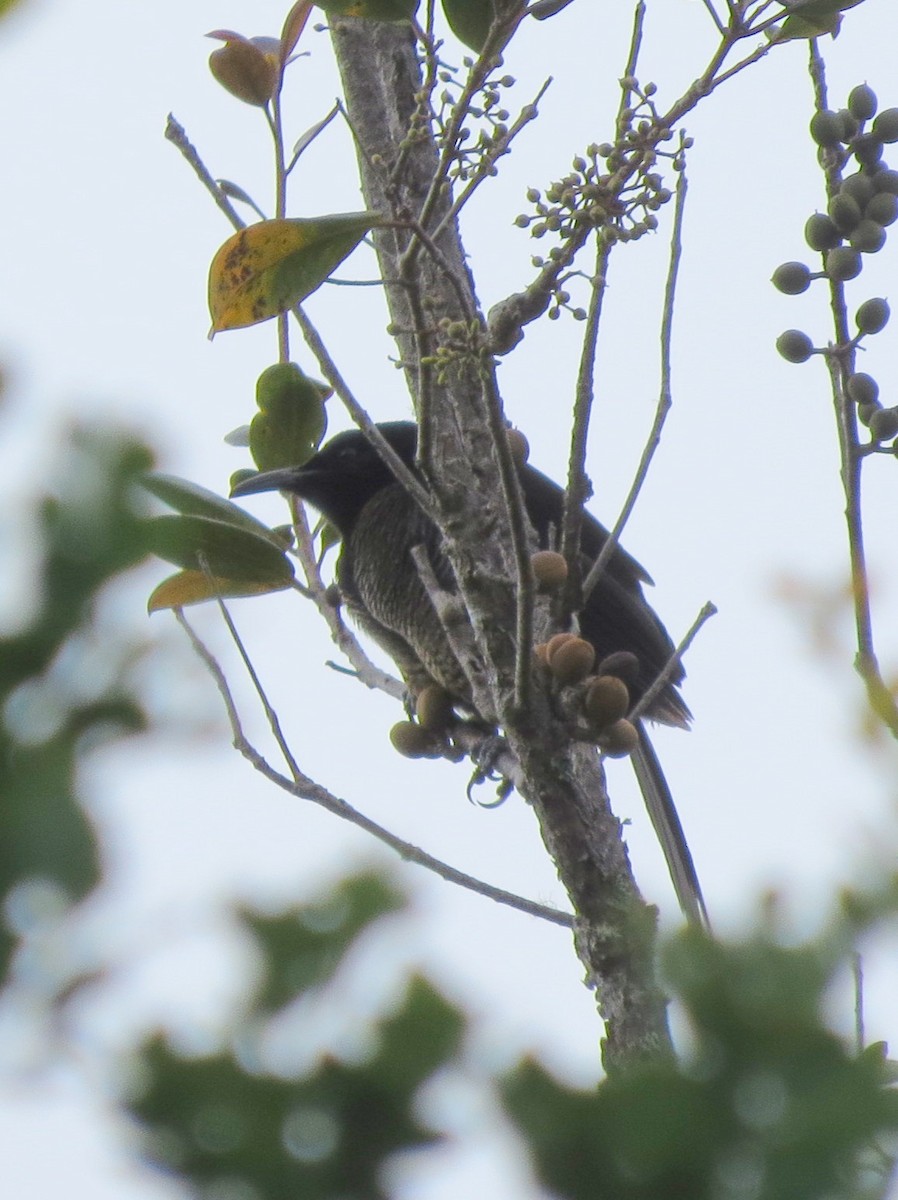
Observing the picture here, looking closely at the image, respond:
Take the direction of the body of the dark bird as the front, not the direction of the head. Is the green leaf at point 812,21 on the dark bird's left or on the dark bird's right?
on the dark bird's left

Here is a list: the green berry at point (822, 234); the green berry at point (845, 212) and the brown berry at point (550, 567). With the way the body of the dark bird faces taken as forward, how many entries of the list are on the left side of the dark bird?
3

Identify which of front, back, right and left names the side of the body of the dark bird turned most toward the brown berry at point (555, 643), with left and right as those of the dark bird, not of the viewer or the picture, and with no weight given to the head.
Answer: left

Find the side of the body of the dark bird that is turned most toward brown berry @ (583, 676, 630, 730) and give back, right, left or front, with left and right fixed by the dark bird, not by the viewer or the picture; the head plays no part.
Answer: left

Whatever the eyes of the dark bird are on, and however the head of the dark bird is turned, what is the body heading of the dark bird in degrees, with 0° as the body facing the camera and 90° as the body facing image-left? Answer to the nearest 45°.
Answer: approximately 90°
